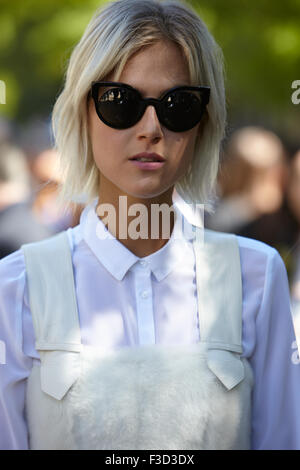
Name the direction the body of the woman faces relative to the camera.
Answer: toward the camera

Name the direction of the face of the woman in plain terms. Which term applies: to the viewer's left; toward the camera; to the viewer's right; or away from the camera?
toward the camera
